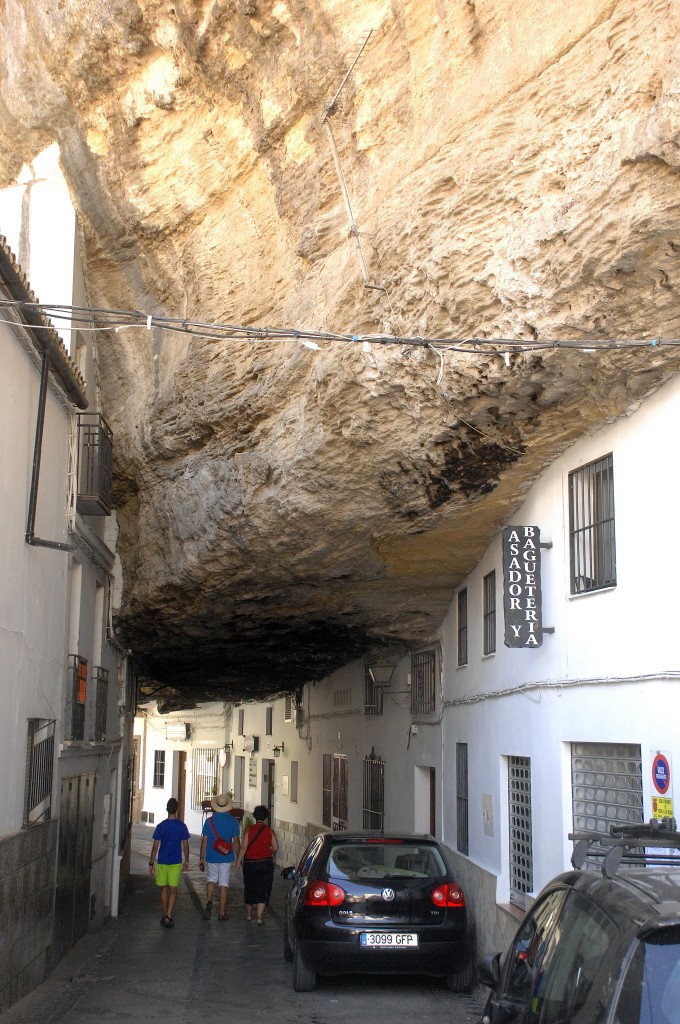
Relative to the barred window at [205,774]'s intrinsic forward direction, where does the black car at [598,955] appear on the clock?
The black car is roughly at 12 o'clock from the barred window.

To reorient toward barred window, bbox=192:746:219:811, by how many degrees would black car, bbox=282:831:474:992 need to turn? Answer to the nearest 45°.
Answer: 0° — it already faces it

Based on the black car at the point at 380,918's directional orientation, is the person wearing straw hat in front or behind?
in front

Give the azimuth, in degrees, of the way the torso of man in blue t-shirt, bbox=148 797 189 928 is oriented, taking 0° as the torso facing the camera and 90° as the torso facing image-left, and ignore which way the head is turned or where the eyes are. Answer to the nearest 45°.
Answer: approximately 180°

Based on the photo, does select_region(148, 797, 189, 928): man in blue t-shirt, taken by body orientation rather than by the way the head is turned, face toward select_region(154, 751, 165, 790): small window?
yes

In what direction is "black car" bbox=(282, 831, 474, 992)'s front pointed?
away from the camera

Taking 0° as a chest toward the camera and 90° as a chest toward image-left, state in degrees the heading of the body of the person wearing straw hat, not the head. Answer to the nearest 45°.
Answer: approximately 180°

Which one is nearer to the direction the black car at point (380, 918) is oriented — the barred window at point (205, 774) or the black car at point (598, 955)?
the barred window

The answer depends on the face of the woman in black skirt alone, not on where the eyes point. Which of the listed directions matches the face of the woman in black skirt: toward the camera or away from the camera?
away from the camera

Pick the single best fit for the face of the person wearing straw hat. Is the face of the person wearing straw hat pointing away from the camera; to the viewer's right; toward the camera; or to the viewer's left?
away from the camera

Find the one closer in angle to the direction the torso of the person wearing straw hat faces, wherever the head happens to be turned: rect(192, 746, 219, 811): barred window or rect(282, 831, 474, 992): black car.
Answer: the barred window

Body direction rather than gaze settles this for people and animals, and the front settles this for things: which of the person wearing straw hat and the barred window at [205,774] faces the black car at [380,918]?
the barred window

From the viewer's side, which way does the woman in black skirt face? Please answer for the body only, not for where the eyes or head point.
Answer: away from the camera
